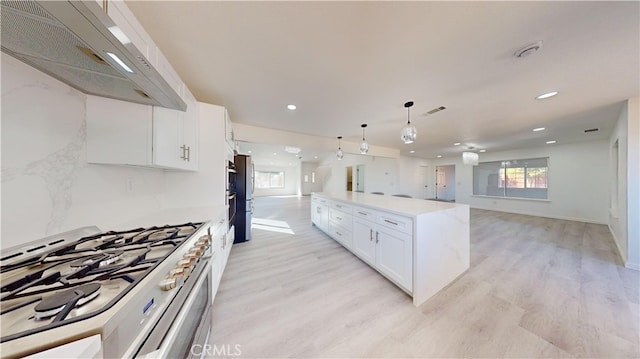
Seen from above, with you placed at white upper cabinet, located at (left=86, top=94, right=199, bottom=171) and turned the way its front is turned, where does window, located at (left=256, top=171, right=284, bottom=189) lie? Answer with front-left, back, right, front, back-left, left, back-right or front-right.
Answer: left

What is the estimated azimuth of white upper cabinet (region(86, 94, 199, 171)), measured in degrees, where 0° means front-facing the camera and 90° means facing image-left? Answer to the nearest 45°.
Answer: approximately 315°

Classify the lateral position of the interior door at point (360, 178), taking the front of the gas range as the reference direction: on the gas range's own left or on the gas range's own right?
on the gas range's own left

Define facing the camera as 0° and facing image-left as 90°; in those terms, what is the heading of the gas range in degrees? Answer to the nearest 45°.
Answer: approximately 315°

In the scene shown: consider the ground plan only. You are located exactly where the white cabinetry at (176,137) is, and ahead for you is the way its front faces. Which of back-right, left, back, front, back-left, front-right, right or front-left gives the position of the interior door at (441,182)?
front-left

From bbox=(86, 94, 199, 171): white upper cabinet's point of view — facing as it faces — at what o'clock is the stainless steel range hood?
The stainless steel range hood is roughly at 2 o'clock from the white upper cabinet.

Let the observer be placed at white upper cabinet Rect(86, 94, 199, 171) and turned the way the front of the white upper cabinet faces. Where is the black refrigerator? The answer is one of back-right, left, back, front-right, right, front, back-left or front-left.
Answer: left

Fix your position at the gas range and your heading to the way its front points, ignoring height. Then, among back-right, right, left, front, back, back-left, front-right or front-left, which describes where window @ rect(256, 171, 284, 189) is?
left

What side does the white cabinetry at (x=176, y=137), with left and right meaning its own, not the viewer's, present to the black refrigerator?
left

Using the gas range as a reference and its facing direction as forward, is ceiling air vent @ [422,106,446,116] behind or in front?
in front
